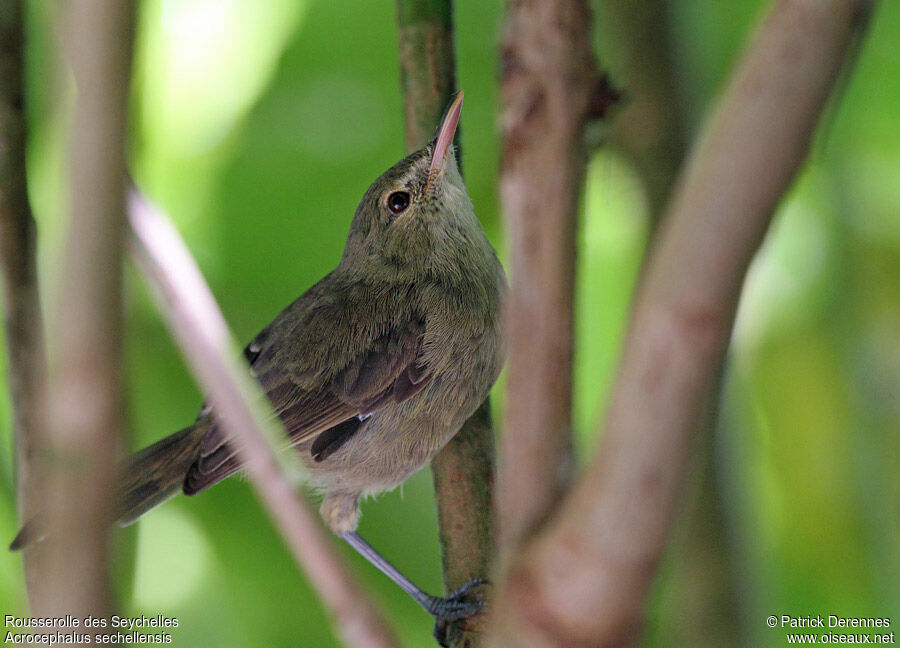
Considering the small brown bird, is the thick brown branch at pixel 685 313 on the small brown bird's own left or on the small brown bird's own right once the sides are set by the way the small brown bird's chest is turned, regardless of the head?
on the small brown bird's own right

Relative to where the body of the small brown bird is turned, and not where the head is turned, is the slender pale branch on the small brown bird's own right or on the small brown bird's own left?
on the small brown bird's own right

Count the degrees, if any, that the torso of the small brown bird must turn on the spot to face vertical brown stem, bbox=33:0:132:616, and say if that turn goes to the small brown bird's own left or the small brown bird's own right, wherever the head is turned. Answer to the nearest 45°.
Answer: approximately 90° to the small brown bird's own right

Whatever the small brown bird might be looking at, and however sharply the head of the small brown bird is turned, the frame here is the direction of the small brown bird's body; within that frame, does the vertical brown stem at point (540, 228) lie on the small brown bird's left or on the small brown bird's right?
on the small brown bird's right

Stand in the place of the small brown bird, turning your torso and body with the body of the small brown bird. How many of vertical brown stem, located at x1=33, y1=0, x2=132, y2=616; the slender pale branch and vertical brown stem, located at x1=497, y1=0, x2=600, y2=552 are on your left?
0

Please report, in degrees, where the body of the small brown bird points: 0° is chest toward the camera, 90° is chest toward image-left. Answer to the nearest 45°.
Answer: approximately 270°

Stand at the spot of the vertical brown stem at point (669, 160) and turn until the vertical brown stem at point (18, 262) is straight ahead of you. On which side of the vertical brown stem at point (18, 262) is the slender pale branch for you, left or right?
left
